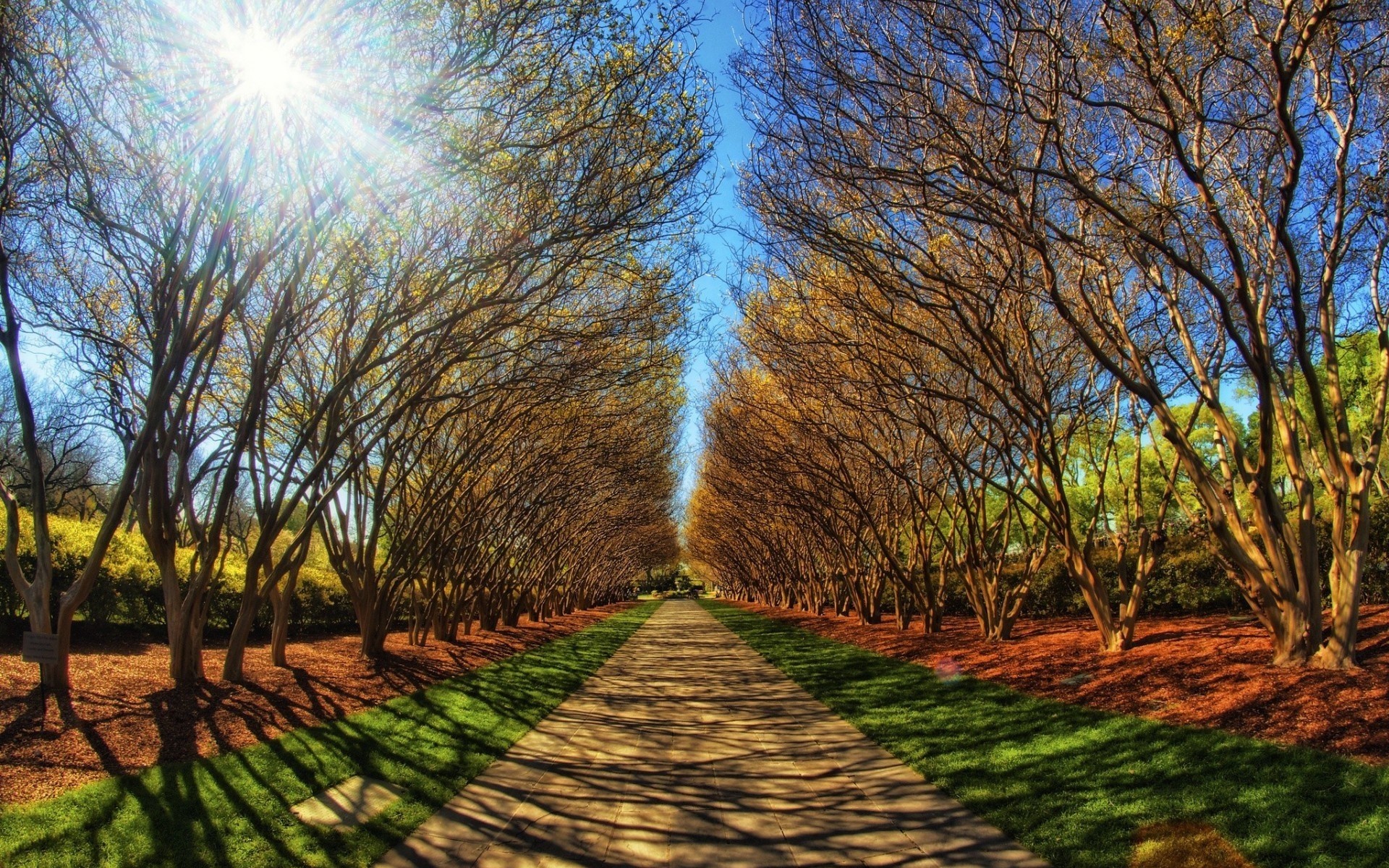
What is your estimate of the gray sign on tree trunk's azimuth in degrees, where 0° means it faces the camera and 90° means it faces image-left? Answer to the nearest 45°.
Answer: approximately 0°
